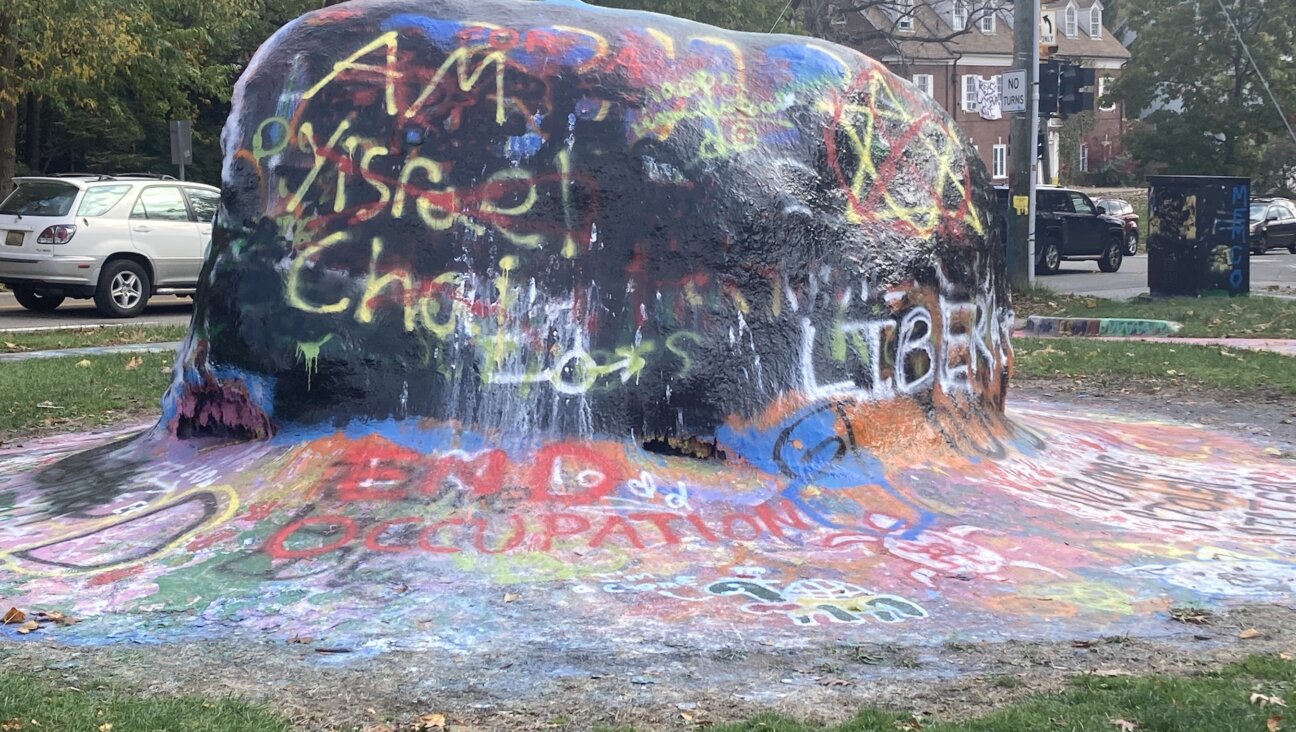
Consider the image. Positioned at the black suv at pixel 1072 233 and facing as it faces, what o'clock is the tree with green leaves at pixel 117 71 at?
The tree with green leaves is roughly at 7 o'clock from the black suv.

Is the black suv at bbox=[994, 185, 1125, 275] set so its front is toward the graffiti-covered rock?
no

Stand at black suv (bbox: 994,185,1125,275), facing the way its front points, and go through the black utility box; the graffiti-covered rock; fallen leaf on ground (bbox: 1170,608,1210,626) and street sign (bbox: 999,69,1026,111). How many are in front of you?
0

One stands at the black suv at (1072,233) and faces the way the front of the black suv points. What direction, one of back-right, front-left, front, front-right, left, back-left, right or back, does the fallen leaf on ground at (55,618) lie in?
back-right

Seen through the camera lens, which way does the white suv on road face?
facing away from the viewer and to the right of the viewer

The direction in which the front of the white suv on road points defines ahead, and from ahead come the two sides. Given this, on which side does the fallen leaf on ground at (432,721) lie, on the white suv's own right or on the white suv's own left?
on the white suv's own right

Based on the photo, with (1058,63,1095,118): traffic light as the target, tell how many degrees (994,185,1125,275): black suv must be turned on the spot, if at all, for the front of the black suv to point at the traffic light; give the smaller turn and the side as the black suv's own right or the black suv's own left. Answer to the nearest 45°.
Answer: approximately 135° to the black suv's own right

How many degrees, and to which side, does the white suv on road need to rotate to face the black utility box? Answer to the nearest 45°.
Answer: approximately 45° to its right

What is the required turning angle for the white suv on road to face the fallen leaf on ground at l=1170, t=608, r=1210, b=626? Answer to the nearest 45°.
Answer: approximately 135° to its right

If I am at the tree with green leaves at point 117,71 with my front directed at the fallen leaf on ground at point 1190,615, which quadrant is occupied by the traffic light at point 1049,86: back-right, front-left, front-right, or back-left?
front-left

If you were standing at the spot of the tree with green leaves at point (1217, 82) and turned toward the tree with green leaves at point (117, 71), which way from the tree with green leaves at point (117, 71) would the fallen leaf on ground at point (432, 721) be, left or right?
left

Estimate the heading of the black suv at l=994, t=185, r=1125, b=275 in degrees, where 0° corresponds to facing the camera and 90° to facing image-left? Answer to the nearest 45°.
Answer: approximately 225°

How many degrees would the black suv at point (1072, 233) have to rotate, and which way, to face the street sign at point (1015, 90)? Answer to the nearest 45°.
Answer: approximately 135° to its right

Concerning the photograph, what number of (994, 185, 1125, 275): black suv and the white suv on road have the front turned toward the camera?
0

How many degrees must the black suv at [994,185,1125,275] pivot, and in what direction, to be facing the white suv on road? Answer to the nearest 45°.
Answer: approximately 180°

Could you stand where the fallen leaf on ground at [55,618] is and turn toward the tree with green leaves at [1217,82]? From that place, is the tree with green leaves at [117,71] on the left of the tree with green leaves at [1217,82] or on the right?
left
